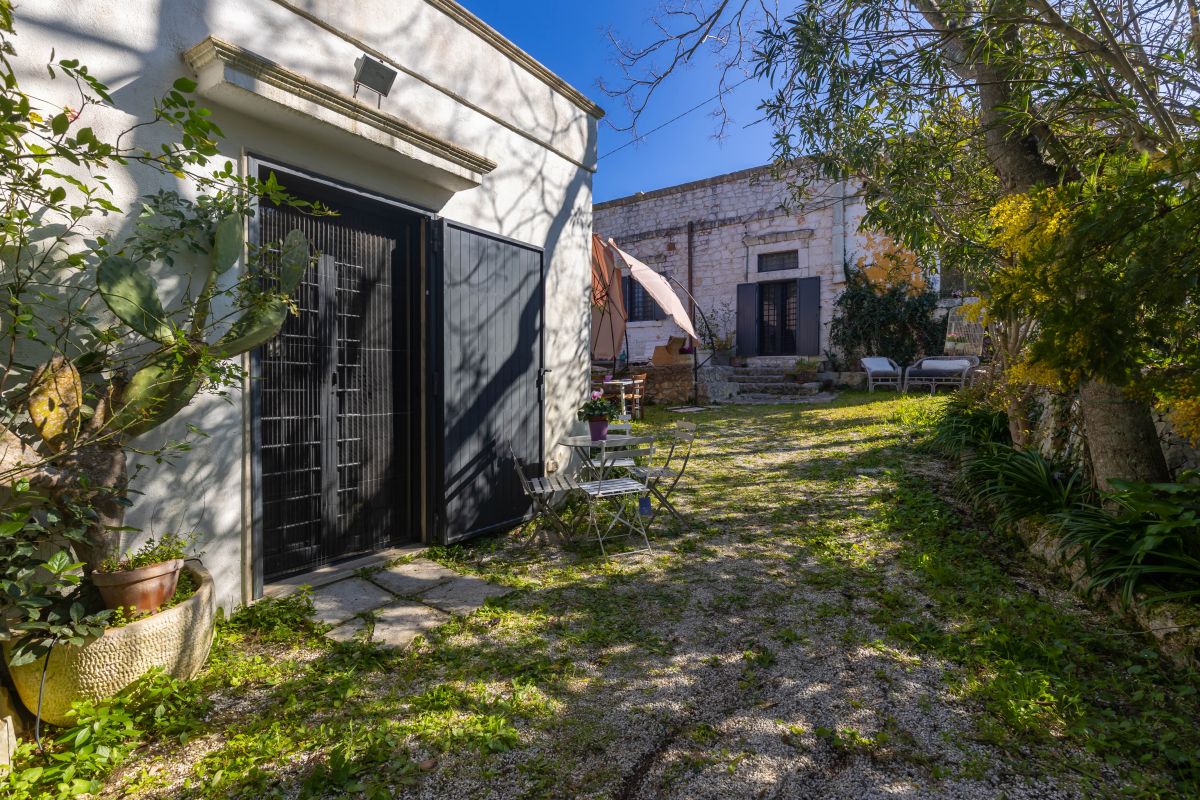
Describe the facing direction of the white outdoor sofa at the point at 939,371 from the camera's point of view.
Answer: facing the viewer and to the left of the viewer

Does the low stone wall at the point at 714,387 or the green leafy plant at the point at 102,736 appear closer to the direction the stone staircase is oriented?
the green leafy plant

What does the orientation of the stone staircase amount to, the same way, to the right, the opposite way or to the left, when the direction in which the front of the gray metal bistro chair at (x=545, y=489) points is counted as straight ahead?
to the right

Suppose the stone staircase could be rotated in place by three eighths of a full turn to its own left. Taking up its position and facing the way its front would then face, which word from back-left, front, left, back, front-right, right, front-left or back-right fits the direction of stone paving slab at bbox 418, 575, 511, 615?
back-right

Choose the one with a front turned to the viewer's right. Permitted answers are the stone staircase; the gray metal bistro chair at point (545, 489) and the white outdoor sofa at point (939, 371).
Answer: the gray metal bistro chair

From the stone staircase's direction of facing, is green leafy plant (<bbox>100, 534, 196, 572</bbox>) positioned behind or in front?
in front

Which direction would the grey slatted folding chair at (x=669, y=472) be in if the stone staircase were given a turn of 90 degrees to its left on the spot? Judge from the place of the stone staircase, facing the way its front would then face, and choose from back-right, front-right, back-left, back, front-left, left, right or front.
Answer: right

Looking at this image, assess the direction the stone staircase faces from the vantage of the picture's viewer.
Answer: facing the viewer

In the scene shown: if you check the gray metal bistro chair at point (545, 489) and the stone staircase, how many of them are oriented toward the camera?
1

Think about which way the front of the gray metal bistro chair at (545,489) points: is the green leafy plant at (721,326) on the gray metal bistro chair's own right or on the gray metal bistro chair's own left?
on the gray metal bistro chair's own left

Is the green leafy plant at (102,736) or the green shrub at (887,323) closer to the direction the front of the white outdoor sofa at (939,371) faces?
the green leafy plant

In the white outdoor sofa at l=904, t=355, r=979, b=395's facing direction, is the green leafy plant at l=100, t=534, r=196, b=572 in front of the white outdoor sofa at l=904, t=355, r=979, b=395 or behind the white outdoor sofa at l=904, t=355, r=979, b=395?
in front

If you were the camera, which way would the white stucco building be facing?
facing the viewer and to the right of the viewer

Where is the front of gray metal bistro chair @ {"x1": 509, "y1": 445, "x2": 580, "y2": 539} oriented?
to the viewer's right

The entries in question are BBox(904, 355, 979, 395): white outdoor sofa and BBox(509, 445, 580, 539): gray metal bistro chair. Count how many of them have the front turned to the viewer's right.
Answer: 1
